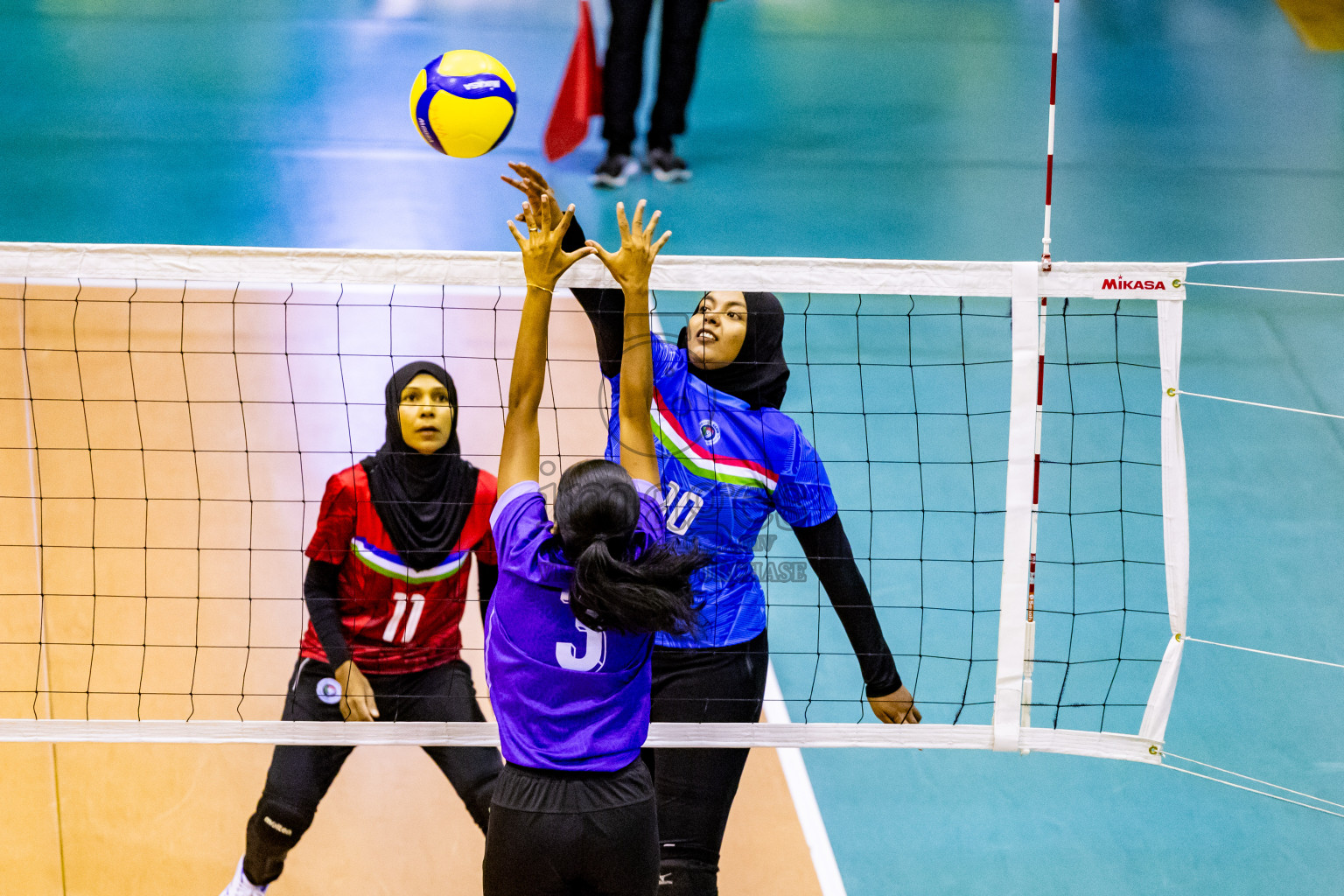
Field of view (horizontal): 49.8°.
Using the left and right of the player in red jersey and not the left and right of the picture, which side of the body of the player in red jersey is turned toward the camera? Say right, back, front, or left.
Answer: front

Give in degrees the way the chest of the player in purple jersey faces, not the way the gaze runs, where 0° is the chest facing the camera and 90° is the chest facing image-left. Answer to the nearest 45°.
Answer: approximately 180°

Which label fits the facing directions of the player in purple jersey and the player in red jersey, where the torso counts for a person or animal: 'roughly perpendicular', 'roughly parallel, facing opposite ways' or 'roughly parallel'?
roughly parallel, facing opposite ways

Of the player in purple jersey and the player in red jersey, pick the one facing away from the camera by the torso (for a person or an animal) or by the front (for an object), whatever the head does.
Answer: the player in purple jersey

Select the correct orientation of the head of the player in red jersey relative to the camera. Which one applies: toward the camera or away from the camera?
toward the camera

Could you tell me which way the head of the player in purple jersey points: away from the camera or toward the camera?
away from the camera

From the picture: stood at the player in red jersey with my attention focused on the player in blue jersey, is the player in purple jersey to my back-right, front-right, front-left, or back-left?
front-right

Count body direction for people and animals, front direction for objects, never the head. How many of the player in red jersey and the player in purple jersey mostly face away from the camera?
1

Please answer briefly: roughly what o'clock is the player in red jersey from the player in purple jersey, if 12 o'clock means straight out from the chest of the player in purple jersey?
The player in red jersey is roughly at 11 o'clock from the player in purple jersey.
